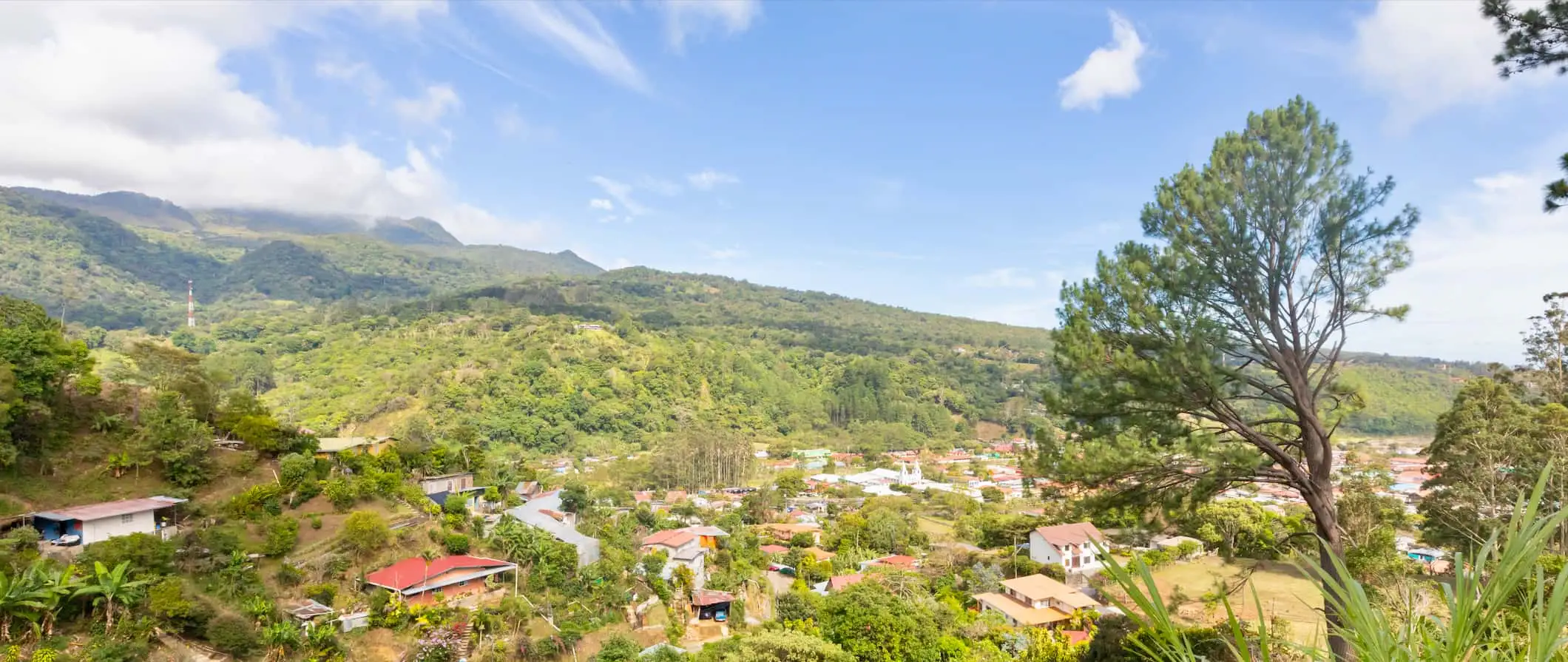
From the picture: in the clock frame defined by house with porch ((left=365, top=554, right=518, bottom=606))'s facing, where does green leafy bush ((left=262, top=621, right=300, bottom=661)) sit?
The green leafy bush is roughly at 3 o'clock from the house with porch.

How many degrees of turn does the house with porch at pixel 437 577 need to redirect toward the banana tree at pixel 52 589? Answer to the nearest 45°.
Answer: approximately 90° to its right

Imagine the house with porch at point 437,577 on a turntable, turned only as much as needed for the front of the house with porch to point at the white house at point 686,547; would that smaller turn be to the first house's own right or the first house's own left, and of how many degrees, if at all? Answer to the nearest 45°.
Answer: approximately 90° to the first house's own left

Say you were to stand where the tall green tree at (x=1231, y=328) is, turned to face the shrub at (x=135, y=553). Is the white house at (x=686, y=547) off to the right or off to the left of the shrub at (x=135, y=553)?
right

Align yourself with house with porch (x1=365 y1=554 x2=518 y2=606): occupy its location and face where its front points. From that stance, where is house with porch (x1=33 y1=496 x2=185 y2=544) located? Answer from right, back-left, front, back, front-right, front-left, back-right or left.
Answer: back-right

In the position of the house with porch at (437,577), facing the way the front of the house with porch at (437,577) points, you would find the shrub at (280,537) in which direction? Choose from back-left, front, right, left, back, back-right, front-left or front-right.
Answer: back-right

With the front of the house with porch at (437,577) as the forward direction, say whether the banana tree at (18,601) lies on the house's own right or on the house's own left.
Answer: on the house's own right

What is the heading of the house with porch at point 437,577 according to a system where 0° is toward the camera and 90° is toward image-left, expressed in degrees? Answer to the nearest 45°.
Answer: approximately 315°

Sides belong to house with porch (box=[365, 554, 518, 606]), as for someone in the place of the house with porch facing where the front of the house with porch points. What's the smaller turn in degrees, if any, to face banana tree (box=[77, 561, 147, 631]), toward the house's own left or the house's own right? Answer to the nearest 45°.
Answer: approximately 90° to the house's own right

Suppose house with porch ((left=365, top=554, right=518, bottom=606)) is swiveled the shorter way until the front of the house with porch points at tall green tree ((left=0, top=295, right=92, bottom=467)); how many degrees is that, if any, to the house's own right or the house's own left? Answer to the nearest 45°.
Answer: approximately 135° to the house's own right

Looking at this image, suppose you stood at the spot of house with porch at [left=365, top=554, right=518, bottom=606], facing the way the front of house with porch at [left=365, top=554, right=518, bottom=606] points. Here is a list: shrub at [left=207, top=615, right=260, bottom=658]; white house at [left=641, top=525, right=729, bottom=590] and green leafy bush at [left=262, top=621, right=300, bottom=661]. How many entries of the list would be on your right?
2

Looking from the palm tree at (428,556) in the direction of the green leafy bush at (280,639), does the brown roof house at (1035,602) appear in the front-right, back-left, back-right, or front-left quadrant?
back-left

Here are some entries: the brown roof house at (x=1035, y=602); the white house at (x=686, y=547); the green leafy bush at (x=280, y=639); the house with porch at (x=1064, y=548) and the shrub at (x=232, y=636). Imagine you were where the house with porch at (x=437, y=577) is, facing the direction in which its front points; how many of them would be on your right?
2

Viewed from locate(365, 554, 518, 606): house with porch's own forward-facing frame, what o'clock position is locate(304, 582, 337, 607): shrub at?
The shrub is roughly at 4 o'clock from the house with porch.
